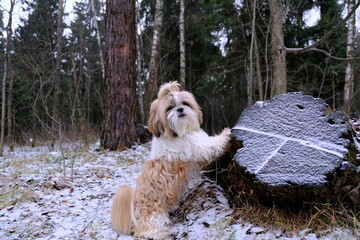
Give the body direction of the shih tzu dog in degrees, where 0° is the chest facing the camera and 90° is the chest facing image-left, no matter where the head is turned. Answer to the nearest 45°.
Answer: approximately 270°

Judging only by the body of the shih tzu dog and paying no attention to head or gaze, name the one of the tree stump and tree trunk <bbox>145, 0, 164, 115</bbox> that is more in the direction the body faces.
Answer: the tree stump

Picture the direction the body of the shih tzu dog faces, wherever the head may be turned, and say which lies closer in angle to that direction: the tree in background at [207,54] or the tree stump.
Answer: the tree stump

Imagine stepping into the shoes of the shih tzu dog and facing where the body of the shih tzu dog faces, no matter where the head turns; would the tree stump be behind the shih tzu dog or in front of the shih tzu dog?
in front
